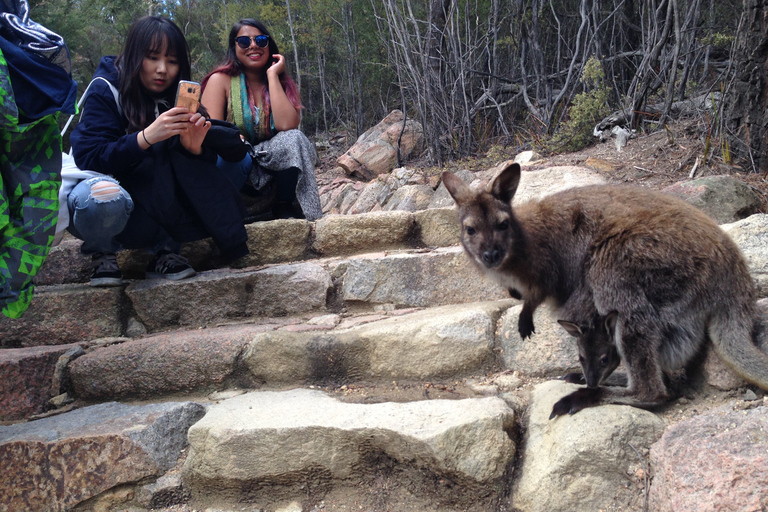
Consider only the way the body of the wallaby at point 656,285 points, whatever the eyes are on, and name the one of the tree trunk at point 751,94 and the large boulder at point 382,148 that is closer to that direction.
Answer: the large boulder

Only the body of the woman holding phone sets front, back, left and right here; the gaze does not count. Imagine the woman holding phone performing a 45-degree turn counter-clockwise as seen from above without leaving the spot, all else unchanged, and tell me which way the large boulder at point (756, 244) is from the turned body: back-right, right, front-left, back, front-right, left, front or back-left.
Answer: front-right

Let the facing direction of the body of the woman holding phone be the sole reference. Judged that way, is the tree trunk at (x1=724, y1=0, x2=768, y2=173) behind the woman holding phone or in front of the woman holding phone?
in front

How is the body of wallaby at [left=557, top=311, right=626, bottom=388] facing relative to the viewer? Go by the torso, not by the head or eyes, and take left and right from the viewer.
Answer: facing the viewer

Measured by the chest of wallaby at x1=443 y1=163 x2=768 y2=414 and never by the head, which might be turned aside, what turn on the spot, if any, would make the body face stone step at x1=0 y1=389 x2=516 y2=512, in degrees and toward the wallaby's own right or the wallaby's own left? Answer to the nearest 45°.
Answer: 0° — it already faces it

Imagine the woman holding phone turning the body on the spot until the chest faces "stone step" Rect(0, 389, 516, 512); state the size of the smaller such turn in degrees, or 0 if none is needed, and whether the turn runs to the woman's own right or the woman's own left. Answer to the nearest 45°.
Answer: approximately 45° to the woman's own right

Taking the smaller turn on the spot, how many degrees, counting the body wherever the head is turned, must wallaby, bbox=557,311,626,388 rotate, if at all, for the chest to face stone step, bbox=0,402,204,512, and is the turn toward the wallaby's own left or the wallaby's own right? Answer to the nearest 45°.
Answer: approximately 90° to the wallaby's own right

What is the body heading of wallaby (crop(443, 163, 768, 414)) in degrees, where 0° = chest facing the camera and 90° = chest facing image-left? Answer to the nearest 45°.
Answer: approximately 90°

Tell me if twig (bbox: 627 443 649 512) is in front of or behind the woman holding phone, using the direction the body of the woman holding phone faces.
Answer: in front

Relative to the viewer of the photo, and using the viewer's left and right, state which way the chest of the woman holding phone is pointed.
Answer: facing the viewer and to the right of the viewer

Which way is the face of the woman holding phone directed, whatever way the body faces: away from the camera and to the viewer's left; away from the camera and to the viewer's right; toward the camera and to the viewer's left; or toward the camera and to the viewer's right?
toward the camera and to the viewer's right
